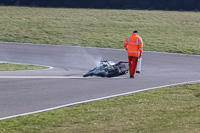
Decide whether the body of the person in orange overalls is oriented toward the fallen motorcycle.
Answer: no
